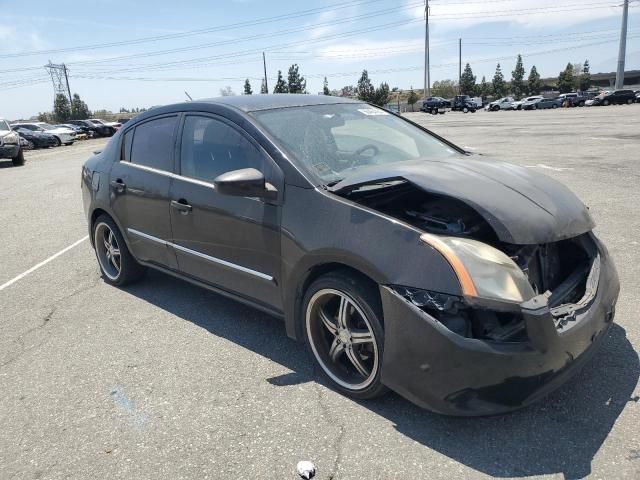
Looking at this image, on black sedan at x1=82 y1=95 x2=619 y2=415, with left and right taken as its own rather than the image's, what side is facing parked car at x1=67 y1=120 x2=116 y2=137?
back

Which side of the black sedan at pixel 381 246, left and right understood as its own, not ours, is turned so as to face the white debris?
right

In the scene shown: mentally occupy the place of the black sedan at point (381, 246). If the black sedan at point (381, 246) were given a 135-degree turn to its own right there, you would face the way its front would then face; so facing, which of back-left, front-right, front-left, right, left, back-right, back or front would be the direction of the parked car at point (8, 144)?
front-right

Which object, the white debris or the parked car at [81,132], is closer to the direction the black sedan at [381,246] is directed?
the white debris

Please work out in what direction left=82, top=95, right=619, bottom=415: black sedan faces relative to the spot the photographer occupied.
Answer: facing the viewer and to the right of the viewer

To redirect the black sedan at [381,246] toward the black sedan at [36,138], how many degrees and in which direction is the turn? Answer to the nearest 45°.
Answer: approximately 180°

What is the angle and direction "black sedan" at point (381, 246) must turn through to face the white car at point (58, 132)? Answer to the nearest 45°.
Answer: approximately 180°
